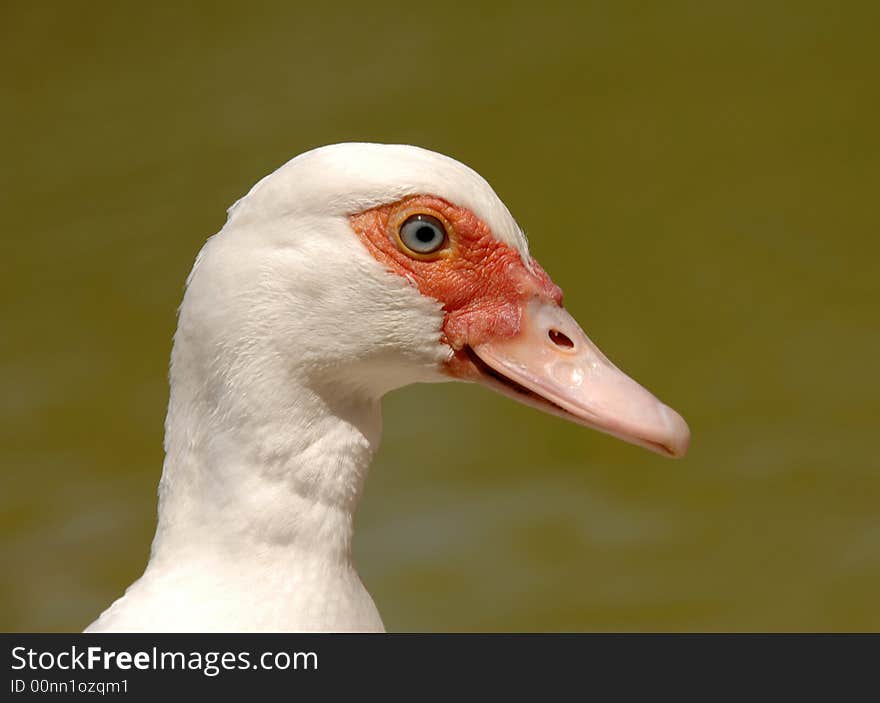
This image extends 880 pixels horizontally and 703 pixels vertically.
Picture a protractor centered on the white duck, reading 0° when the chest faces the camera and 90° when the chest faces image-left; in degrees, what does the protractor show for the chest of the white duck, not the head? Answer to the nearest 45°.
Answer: approximately 270°
